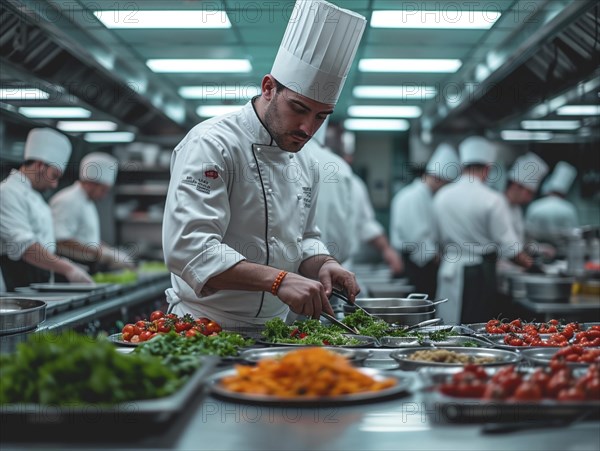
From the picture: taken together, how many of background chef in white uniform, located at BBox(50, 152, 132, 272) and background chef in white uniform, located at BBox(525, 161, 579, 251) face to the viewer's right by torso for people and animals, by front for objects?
1

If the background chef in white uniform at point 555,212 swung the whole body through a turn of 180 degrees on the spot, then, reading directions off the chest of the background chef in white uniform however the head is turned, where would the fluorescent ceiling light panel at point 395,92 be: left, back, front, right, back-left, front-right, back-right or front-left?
front-right

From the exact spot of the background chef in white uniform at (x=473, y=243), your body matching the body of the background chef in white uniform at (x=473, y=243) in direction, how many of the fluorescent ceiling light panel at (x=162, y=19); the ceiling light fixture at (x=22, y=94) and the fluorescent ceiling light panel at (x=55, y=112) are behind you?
3

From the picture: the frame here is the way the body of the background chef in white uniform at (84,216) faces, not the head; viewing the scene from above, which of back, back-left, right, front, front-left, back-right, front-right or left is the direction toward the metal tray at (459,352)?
right

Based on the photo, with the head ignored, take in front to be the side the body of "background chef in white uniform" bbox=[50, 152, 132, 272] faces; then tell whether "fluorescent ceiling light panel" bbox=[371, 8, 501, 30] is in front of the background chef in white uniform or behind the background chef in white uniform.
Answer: in front

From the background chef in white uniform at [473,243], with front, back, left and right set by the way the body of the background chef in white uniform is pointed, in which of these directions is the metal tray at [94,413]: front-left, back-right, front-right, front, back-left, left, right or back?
back-right

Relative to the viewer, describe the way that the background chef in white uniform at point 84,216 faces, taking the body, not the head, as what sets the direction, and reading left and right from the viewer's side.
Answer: facing to the right of the viewer

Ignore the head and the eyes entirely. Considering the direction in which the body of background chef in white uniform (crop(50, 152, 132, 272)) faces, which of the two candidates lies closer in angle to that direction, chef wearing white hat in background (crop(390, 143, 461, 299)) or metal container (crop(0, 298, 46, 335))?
the chef wearing white hat in background

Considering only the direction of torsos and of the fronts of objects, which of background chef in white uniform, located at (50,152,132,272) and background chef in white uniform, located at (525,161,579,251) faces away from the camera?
background chef in white uniform, located at (525,161,579,251)

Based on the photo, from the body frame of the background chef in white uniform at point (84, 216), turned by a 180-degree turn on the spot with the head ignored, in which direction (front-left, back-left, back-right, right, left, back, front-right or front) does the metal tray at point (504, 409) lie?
left

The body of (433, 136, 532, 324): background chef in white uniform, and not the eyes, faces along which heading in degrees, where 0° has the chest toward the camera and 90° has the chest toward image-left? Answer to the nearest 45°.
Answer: approximately 225°

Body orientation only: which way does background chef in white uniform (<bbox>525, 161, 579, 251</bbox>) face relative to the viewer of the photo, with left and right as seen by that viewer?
facing away from the viewer

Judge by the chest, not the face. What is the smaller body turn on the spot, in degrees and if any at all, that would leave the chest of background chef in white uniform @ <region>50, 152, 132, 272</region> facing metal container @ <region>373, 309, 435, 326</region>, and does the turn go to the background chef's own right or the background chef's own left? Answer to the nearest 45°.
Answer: approximately 90° to the background chef's own right

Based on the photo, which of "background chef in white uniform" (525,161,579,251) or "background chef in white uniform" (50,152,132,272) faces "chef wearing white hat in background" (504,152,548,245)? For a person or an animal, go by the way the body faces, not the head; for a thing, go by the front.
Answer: "background chef in white uniform" (50,152,132,272)
